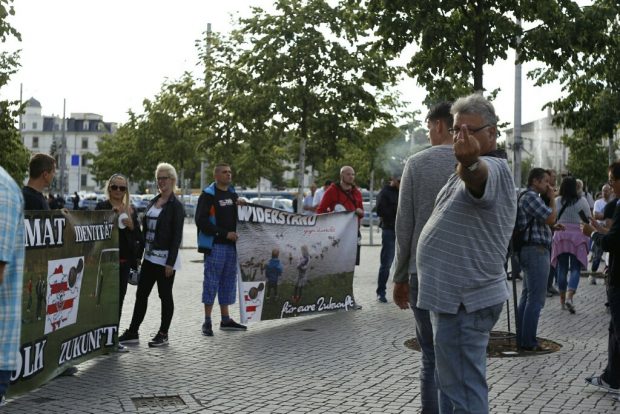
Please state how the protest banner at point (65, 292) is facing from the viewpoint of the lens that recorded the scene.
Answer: facing the viewer and to the right of the viewer

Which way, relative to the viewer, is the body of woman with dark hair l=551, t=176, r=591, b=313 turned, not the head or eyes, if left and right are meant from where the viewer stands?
facing away from the viewer

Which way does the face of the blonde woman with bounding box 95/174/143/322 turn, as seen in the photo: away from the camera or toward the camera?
toward the camera

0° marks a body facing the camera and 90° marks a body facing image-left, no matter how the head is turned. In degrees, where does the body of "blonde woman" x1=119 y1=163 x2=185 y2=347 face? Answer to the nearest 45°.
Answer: approximately 45°

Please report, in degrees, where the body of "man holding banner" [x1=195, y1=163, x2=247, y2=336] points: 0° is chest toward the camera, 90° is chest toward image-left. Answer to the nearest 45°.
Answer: approximately 315°

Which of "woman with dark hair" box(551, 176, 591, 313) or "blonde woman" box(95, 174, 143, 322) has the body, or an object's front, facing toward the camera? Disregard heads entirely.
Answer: the blonde woman

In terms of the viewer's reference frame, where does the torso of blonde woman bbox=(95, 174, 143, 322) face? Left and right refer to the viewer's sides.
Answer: facing the viewer

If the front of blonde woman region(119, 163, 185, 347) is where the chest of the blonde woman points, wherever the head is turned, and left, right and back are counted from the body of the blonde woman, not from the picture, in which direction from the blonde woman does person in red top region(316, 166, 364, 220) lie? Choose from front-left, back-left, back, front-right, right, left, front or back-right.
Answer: back

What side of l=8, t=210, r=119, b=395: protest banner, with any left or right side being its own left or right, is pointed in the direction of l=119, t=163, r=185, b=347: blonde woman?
left

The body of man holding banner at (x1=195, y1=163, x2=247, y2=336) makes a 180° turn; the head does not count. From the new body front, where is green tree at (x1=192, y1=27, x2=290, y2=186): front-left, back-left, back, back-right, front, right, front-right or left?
front-right

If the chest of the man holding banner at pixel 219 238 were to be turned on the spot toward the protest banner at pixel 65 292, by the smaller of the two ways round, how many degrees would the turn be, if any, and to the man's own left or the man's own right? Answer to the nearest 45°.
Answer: approximately 90° to the man's own right
